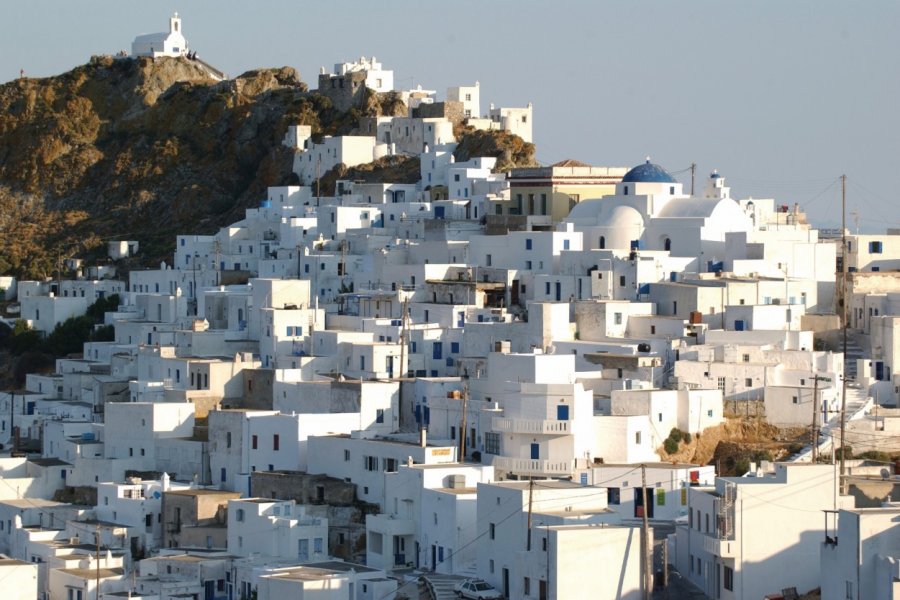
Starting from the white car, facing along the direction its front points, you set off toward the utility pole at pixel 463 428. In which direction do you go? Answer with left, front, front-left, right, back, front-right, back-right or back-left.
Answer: back-left

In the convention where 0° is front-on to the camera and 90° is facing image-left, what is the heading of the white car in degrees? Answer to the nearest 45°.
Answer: approximately 315°
